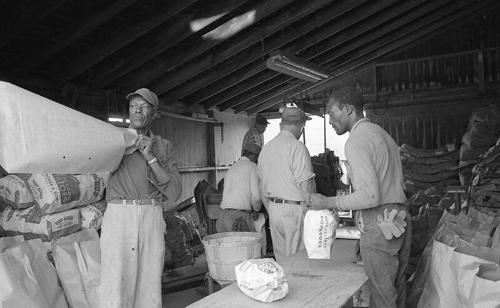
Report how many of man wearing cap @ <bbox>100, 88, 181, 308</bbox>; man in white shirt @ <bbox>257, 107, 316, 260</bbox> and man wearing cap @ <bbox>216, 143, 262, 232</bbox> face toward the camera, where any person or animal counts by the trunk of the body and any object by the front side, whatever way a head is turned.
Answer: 1

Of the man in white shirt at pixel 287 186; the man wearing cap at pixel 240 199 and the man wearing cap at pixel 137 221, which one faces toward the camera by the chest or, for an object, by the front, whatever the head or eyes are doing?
the man wearing cap at pixel 137 221

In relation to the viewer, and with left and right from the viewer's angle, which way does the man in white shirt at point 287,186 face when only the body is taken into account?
facing away from the viewer and to the right of the viewer

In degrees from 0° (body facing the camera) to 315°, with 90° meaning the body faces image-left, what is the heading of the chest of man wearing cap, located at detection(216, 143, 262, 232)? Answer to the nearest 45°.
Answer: approximately 225°

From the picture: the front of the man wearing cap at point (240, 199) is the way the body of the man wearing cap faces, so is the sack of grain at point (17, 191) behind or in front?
behind

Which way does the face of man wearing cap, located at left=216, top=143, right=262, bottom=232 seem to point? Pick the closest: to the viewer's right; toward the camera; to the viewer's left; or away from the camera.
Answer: away from the camera

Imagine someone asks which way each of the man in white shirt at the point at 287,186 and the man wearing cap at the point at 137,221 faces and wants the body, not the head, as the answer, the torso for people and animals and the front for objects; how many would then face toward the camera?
1

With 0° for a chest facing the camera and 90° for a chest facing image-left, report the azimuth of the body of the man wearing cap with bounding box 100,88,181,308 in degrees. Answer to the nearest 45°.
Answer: approximately 0°
